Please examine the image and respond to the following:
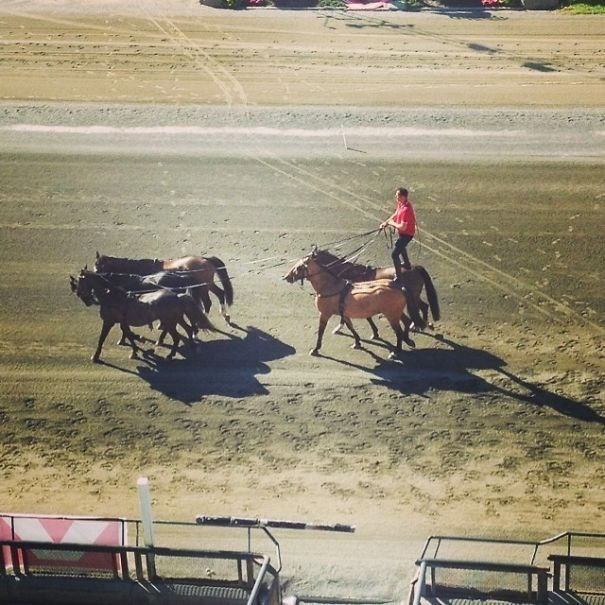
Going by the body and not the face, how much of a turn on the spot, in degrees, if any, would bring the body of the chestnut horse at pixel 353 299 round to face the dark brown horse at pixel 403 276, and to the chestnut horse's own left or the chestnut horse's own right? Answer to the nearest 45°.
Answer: approximately 135° to the chestnut horse's own right

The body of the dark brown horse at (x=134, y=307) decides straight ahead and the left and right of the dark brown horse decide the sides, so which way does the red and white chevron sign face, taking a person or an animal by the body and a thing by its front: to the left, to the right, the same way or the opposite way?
to the left

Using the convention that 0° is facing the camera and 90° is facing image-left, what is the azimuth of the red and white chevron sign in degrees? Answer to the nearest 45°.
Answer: approximately 0°

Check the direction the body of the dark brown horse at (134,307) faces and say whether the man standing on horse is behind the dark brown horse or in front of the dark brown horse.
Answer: behind

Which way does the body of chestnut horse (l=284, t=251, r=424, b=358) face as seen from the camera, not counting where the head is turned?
to the viewer's left

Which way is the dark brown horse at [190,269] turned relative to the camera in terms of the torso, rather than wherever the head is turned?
to the viewer's left

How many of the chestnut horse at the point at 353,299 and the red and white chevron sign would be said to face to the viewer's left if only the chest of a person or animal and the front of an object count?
1

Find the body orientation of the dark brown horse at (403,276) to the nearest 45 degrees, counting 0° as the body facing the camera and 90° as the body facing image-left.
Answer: approximately 90°

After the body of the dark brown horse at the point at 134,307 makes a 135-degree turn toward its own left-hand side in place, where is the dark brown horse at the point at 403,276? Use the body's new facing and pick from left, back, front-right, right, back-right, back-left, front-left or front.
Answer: front-left

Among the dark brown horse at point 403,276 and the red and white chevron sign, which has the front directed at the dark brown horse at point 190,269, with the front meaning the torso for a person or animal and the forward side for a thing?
the dark brown horse at point 403,276

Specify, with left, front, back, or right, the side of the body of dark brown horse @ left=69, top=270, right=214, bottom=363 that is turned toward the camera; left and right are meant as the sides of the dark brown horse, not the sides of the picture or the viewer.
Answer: left

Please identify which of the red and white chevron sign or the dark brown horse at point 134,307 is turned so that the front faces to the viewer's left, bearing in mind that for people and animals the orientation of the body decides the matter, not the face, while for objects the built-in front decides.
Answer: the dark brown horse

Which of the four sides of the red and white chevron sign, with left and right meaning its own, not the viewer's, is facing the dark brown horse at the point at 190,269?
back

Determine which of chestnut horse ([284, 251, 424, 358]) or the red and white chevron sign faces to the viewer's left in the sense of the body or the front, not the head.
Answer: the chestnut horse
